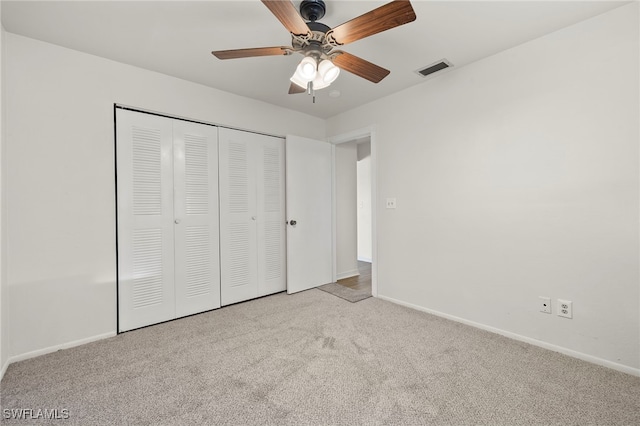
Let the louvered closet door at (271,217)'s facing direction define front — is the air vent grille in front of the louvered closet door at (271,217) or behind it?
in front

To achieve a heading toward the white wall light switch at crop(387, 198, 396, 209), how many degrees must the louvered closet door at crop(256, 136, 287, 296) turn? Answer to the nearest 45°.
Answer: approximately 45° to its left

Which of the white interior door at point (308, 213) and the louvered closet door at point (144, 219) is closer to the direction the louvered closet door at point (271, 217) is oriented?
the white interior door

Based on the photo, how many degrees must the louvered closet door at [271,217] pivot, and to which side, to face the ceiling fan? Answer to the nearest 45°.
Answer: approximately 45° to its right

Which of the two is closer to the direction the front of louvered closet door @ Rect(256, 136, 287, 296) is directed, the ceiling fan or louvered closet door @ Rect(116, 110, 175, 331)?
the ceiling fan

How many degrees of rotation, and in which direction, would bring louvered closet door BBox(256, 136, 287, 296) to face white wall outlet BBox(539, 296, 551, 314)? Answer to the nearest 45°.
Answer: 0° — it already faces it

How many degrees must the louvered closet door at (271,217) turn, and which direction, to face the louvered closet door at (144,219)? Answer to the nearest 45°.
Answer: approximately 90° to its right

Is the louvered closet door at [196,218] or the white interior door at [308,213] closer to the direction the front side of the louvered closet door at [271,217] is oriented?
the white interior door

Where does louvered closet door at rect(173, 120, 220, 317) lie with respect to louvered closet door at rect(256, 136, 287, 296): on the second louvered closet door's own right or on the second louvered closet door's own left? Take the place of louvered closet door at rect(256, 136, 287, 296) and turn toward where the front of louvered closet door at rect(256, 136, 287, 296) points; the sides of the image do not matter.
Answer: on the second louvered closet door's own right

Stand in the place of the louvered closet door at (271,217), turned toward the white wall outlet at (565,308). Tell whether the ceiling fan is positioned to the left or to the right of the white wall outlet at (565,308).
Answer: right

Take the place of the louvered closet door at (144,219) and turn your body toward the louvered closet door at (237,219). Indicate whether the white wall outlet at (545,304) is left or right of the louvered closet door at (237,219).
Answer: right

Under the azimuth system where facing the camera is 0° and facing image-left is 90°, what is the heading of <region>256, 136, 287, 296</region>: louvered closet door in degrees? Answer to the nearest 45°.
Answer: approximately 315°
